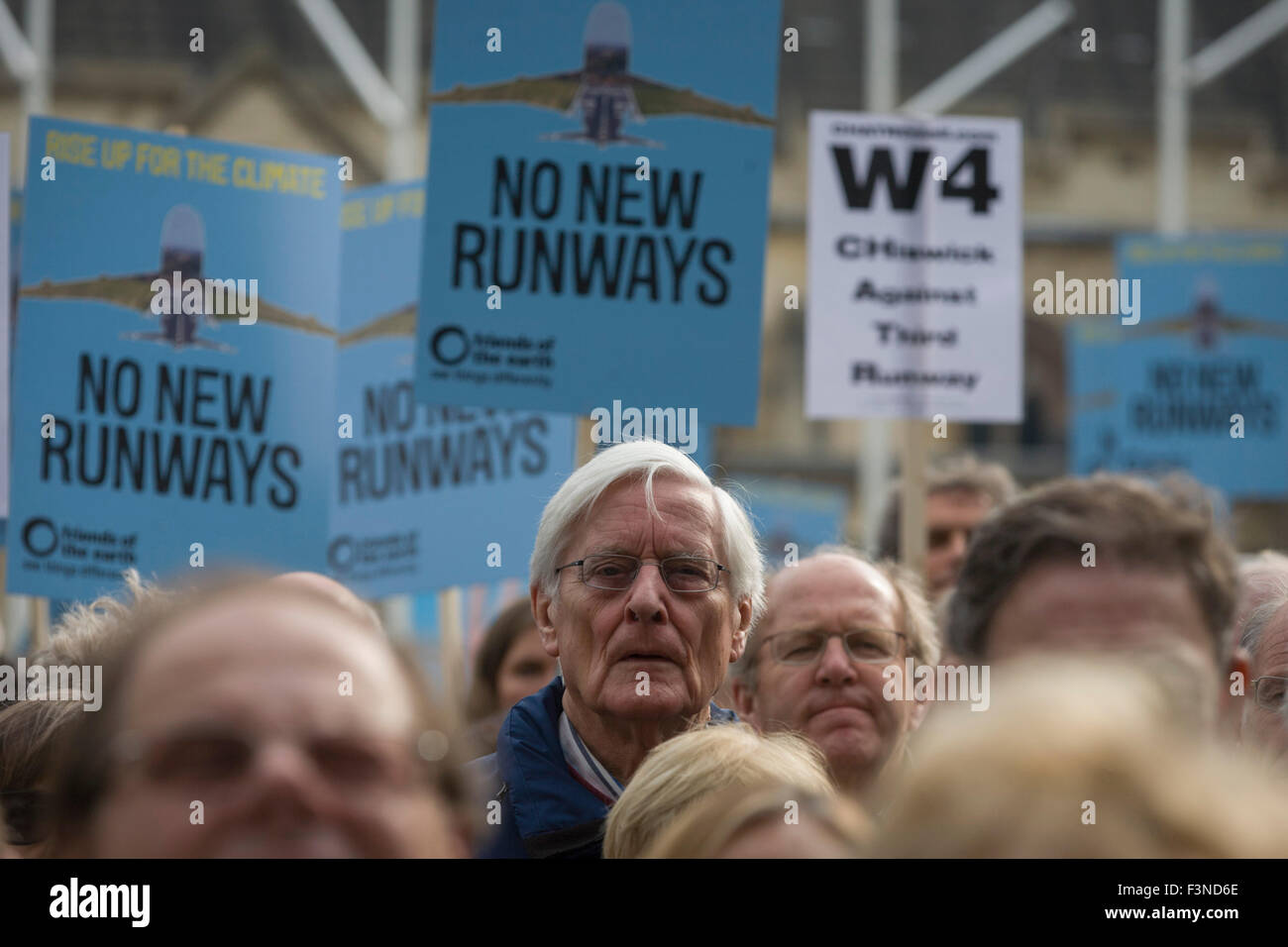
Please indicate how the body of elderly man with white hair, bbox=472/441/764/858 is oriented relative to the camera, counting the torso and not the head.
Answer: toward the camera

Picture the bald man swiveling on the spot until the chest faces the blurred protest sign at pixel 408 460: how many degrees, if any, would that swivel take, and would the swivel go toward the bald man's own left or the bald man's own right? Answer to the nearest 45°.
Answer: approximately 135° to the bald man's own right

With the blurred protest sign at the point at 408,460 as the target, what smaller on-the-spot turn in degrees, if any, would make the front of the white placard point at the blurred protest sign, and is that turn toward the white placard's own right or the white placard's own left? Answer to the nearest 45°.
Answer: approximately 90° to the white placard's own right

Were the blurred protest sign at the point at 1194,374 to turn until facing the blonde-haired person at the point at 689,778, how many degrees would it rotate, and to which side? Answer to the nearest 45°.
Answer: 0° — it already faces them

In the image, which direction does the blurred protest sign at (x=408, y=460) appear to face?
toward the camera

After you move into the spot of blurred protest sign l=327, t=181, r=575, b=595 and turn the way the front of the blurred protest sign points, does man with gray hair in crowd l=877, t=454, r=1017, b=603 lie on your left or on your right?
on your left

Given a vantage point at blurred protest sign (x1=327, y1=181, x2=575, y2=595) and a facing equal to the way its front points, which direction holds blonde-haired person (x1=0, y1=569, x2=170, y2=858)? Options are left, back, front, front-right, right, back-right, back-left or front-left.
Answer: front

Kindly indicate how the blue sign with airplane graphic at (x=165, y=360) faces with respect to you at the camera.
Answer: facing the viewer

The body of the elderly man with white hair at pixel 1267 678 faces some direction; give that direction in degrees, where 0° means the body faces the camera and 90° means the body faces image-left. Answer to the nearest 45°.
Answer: approximately 0°

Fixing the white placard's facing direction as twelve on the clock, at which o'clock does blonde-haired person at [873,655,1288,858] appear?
The blonde-haired person is roughly at 12 o'clock from the white placard.

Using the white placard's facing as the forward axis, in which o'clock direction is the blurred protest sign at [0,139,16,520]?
The blurred protest sign is roughly at 2 o'clock from the white placard.
